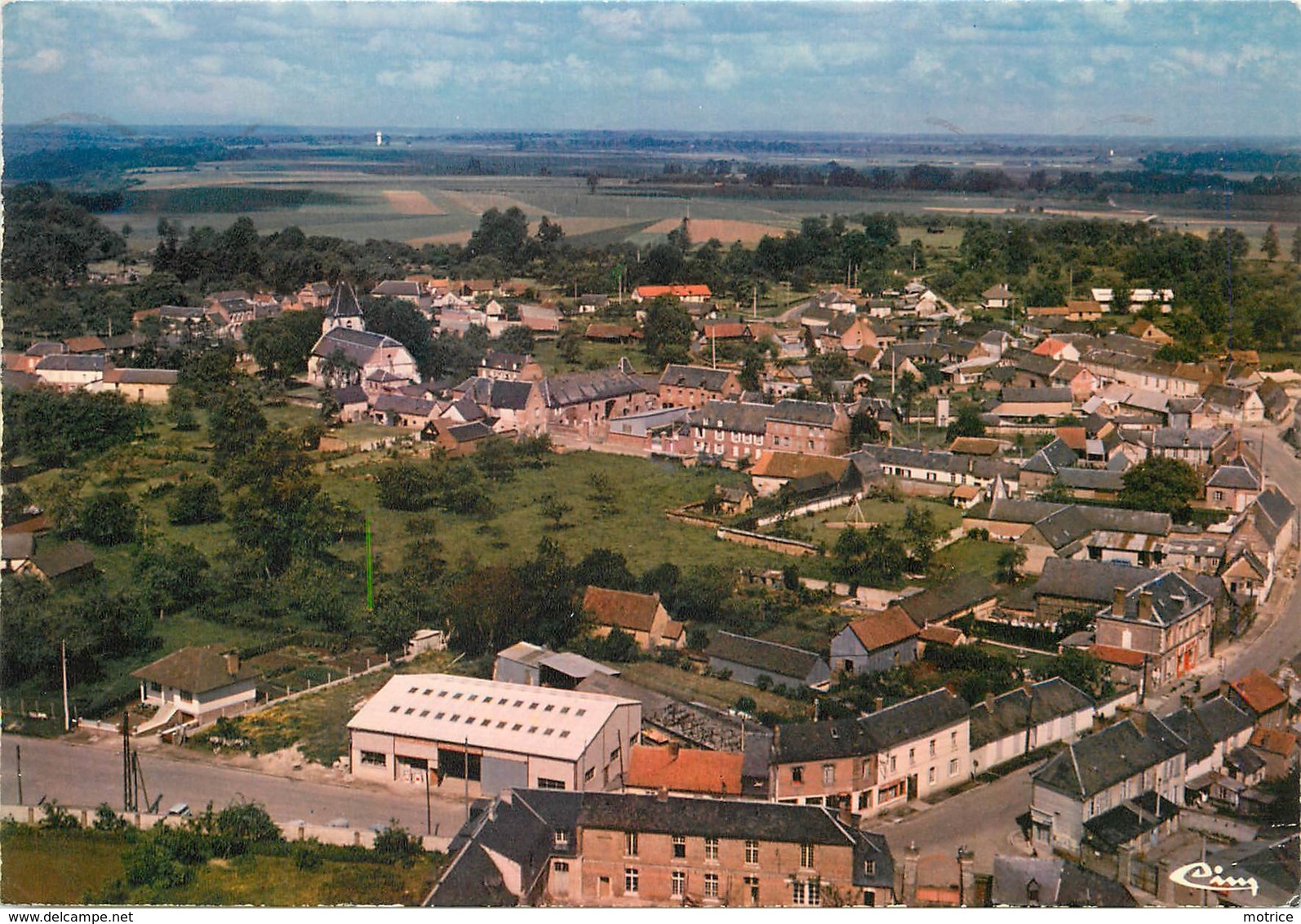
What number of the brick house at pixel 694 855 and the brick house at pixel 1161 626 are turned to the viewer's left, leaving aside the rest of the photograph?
0

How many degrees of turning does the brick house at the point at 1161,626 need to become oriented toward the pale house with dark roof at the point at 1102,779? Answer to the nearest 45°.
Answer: approximately 45° to its right

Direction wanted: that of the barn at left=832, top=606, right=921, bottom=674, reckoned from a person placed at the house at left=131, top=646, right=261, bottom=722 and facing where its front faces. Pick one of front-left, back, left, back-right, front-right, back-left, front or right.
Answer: back-left

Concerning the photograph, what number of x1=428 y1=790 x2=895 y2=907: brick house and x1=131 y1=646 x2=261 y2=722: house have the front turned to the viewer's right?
0

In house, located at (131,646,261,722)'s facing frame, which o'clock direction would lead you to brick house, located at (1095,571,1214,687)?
The brick house is roughly at 8 o'clock from the house.

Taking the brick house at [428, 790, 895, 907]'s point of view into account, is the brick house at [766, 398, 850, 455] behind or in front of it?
behind

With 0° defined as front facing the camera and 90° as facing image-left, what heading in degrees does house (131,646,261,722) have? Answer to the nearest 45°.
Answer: approximately 45°

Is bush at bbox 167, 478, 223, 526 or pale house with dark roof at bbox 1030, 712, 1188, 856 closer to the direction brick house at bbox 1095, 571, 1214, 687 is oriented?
the pale house with dark roof

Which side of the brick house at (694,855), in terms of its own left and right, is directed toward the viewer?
front

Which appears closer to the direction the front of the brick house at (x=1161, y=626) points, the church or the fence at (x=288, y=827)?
the fence

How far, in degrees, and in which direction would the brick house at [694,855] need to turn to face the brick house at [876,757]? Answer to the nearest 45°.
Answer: approximately 135° to its left

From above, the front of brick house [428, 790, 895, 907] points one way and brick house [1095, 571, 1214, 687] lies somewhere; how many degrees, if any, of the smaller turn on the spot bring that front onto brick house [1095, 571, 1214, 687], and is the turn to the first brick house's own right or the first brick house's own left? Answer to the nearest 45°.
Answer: approximately 135° to the first brick house's own left

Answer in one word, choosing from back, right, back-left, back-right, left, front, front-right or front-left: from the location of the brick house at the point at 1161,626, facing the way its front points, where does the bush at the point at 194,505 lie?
back-right

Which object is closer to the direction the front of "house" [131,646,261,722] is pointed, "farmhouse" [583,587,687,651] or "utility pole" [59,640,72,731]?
the utility pole

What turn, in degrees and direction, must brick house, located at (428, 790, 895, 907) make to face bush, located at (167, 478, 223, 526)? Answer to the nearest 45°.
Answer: approximately 135° to its right

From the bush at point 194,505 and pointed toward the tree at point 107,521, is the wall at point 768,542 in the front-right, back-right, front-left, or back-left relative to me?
back-left

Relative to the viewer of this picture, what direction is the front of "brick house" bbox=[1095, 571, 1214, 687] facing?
facing the viewer and to the right of the viewer
